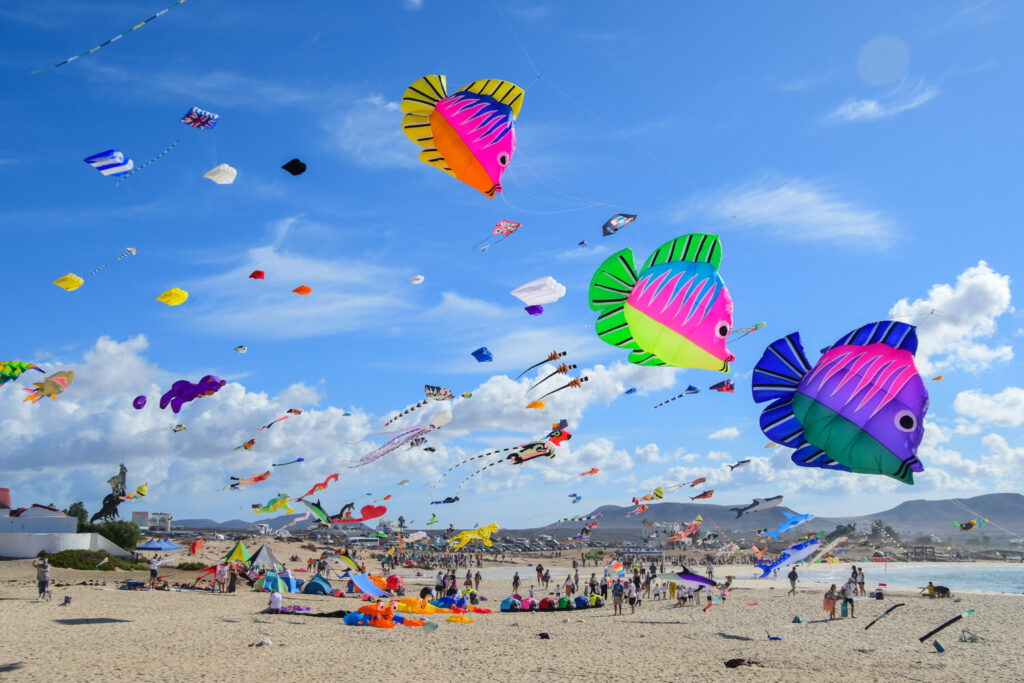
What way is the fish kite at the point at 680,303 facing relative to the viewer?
to the viewer's right

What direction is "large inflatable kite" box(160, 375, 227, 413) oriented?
to the viewer's right

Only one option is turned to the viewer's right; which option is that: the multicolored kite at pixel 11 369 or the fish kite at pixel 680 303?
the fish kite at pixel 680 303

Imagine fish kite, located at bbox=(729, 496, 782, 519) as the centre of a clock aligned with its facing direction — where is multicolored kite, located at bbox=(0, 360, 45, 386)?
multicolored kite, located at bbox=(0, 360, 45, 386) is roughly at 5 o'clock from fish kite, located at bbox=(729, 496, 782, 519).

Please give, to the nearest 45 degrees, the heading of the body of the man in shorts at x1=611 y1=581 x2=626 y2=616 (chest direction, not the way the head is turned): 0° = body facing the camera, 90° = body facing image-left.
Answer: approximately 180°

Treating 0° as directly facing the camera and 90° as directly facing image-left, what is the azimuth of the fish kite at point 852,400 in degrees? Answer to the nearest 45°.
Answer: approximately 270°

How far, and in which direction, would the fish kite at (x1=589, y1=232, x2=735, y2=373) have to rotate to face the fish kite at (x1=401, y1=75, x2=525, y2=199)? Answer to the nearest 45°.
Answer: approximately 180°

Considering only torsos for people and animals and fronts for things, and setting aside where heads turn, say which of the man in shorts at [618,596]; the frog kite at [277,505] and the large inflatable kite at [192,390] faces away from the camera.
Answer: the man in shorts

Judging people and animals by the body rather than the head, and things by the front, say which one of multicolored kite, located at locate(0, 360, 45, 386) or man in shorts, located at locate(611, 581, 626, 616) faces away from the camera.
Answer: the man in shorts

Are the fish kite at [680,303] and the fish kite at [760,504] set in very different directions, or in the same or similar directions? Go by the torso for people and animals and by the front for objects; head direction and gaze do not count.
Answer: same or similar directions

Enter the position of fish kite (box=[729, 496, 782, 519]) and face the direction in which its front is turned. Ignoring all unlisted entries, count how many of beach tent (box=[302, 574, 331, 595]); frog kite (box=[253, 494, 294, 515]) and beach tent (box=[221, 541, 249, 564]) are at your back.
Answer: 3

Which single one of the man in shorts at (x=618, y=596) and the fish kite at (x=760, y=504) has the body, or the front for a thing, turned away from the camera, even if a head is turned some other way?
the man in shorts
